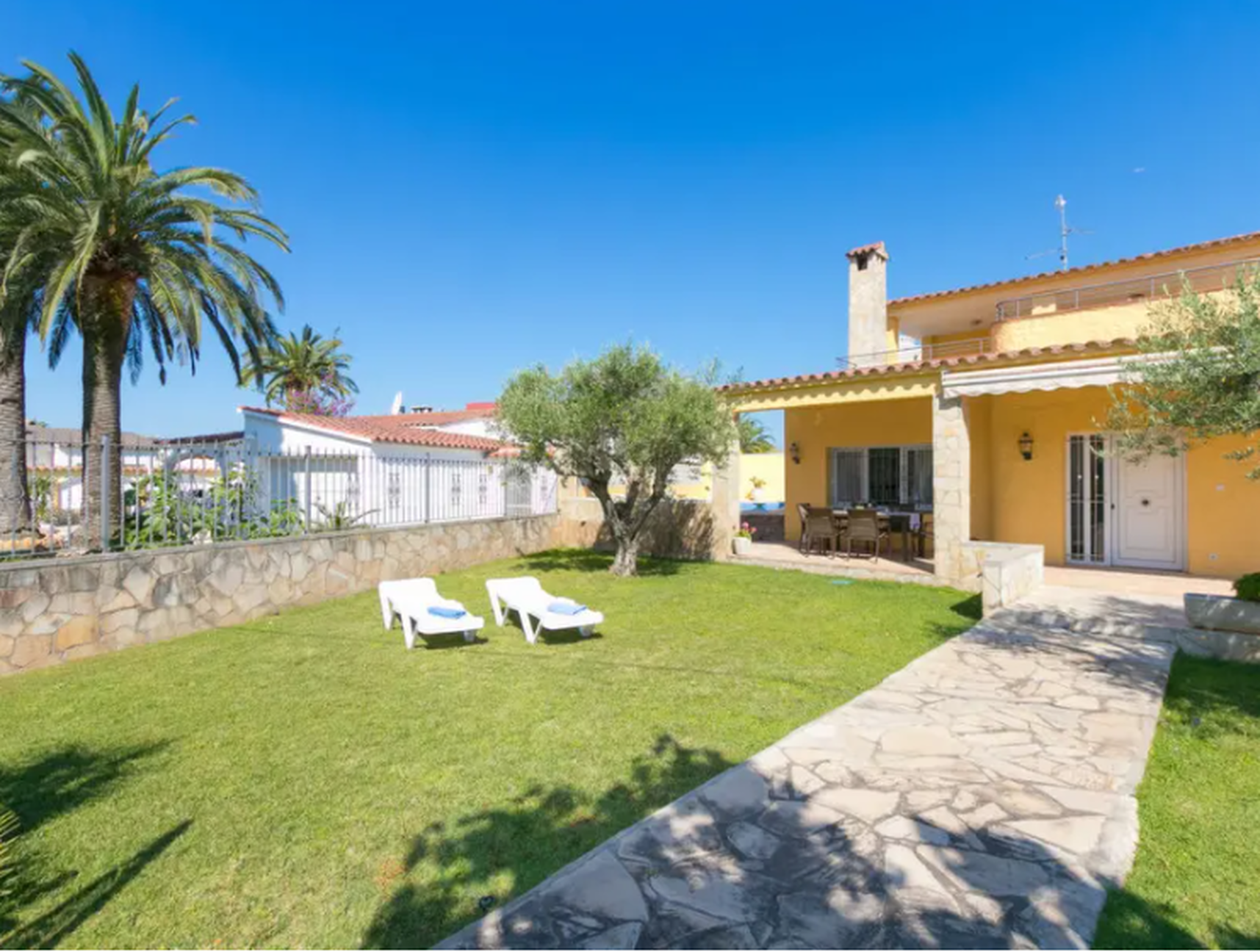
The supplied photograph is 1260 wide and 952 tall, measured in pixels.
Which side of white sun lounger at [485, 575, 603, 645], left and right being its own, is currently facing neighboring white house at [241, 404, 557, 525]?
back

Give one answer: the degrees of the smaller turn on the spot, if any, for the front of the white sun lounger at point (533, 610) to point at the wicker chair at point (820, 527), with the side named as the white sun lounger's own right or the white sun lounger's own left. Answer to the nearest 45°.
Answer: approximately 90° to the white sun lounger's own left

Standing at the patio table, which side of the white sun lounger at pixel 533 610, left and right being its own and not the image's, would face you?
left

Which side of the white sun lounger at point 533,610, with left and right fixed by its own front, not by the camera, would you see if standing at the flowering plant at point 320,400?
back

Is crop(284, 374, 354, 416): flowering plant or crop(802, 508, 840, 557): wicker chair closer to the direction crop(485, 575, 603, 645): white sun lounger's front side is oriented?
the wicker chair

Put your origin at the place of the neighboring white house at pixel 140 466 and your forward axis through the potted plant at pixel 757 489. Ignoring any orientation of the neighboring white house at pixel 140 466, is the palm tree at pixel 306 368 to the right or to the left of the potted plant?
left

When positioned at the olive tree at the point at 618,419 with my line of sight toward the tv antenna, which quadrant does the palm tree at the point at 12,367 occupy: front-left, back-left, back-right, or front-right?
back-left

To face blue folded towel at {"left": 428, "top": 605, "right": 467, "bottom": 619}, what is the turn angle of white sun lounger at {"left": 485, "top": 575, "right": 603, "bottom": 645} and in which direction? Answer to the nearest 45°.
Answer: approximately 90° to its right

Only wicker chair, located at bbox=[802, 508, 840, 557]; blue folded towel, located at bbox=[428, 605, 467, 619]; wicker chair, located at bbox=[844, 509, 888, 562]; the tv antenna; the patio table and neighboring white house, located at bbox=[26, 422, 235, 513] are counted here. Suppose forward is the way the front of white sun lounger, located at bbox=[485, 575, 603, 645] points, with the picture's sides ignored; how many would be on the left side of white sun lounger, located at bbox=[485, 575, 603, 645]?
4

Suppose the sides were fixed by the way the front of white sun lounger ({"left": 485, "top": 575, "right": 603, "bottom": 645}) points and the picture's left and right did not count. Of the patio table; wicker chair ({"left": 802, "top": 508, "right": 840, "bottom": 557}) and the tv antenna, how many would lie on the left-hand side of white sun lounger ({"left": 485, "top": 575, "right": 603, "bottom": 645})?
3

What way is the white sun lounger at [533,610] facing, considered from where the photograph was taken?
facing the viewer and to the right of the viewer

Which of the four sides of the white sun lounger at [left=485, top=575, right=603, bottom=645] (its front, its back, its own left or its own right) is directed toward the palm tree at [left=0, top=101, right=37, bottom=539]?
back

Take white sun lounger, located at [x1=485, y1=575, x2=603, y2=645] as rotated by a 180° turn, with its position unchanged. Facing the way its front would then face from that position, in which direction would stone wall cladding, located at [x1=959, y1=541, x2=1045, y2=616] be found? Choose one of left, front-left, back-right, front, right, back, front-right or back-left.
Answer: back-right

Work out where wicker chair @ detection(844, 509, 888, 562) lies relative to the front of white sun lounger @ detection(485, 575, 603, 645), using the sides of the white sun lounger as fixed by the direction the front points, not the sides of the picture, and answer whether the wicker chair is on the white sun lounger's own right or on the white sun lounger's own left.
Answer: on the white sun lounger's own left

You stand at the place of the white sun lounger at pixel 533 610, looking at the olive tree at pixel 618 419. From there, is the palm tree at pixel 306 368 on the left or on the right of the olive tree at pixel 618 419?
left
